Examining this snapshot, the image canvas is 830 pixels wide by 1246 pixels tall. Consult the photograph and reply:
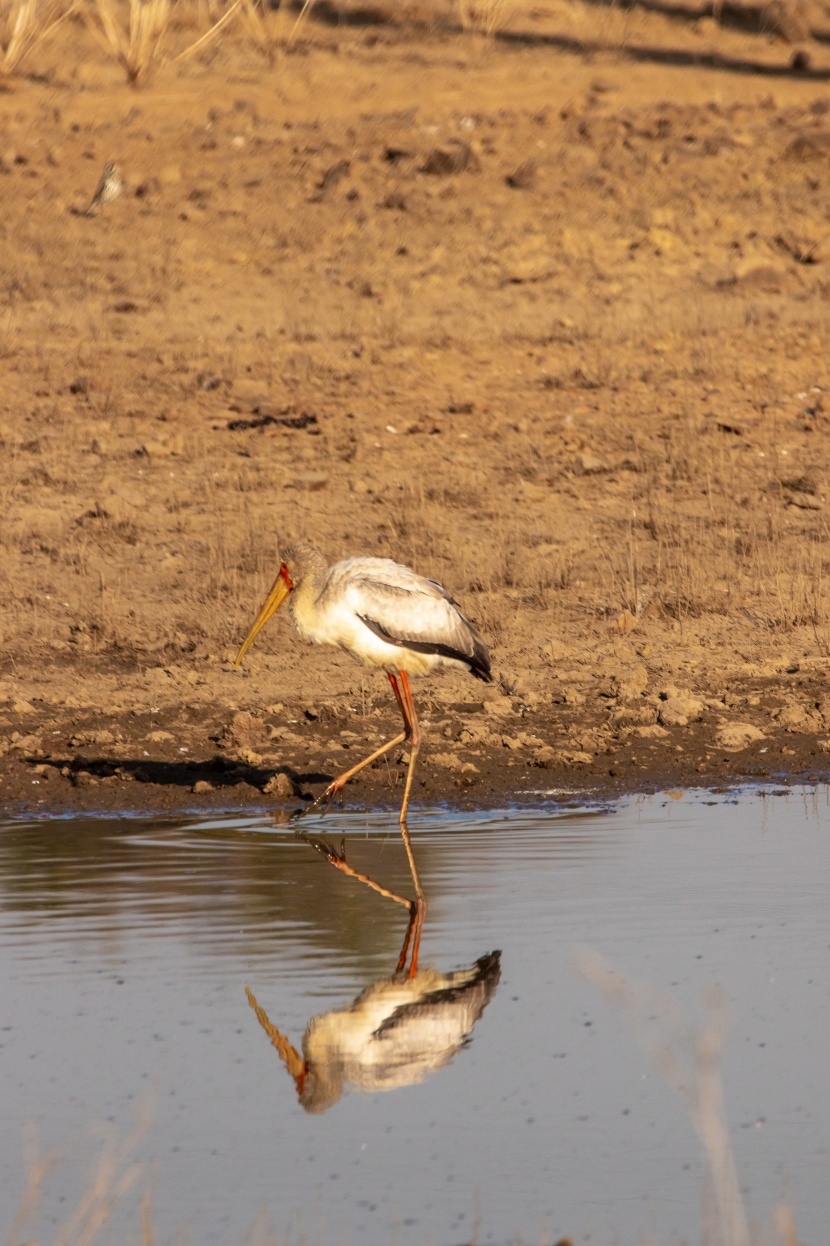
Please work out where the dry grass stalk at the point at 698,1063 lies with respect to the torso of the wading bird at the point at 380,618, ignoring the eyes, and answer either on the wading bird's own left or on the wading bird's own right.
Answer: on the wading bird's own left

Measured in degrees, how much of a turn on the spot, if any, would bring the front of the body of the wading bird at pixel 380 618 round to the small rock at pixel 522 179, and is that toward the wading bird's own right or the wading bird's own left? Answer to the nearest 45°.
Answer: approximately 90° to the wading bird's own right

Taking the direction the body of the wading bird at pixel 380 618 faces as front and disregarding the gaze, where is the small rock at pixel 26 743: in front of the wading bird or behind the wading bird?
in front

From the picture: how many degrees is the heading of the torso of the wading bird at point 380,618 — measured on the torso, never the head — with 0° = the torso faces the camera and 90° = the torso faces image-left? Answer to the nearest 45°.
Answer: approximately 90°

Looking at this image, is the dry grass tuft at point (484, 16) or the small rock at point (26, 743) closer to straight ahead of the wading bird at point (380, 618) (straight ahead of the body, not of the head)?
the small rock

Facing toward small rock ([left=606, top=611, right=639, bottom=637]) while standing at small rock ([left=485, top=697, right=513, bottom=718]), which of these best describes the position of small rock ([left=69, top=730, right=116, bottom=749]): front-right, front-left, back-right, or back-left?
back-left

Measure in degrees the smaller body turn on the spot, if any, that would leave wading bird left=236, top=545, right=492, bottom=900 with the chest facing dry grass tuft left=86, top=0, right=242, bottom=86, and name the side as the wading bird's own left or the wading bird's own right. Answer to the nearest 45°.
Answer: approximately 90° to the wading bird's own right

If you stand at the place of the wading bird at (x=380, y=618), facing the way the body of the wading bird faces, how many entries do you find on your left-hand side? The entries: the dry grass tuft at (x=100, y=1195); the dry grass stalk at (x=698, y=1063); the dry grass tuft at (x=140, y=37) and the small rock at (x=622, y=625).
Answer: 2

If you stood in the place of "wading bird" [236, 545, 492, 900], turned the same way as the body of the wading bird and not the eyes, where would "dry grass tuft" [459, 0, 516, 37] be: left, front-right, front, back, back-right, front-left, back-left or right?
right

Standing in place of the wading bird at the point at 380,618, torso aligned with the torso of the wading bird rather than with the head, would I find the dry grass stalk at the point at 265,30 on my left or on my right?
on my right

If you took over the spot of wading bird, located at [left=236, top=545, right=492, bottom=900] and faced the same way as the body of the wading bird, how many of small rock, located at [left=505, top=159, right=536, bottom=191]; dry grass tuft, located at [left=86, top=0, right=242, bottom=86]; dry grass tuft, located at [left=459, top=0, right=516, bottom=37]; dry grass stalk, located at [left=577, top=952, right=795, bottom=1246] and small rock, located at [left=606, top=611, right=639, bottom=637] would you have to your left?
1

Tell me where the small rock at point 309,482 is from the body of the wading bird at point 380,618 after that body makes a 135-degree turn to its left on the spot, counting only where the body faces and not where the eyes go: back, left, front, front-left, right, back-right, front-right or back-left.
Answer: back-left

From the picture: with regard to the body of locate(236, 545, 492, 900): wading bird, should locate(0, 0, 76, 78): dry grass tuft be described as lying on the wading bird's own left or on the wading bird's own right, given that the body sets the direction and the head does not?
on the wading bird's own right

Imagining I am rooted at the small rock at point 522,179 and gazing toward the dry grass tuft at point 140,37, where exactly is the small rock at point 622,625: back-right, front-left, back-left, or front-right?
back-left

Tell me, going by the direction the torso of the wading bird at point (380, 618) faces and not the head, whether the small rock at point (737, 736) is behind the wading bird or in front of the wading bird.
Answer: behind
